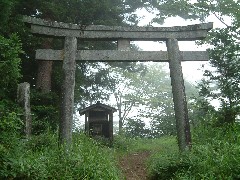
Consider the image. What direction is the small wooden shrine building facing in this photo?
toward the camera
